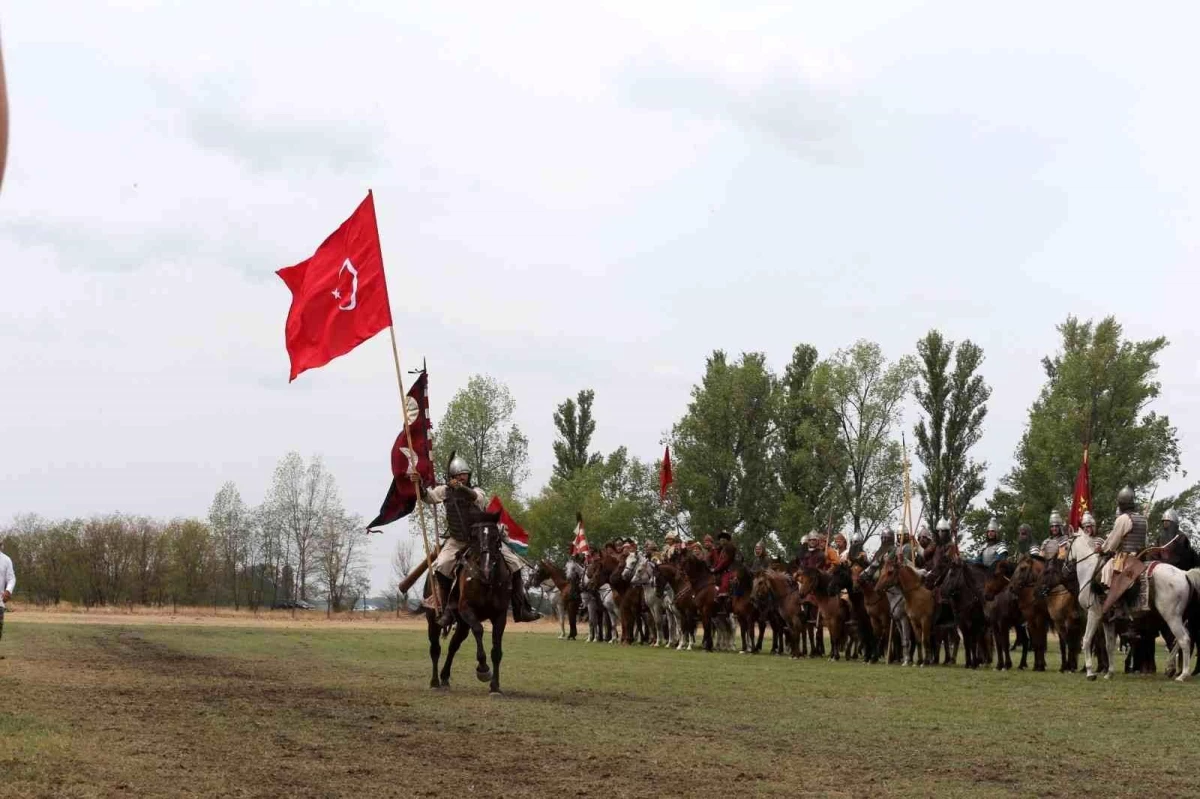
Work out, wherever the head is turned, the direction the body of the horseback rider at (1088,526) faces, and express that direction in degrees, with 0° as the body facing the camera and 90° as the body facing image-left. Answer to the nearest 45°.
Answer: approximately 45°

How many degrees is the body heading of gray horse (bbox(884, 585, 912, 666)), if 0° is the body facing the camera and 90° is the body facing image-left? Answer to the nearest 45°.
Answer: approximately 45°

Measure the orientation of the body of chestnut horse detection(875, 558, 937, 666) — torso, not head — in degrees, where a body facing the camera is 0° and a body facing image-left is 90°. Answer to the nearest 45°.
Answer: approximately 45°

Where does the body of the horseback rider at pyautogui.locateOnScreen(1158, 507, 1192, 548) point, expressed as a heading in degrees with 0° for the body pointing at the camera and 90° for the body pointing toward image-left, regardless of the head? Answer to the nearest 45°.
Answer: approximately 45°
